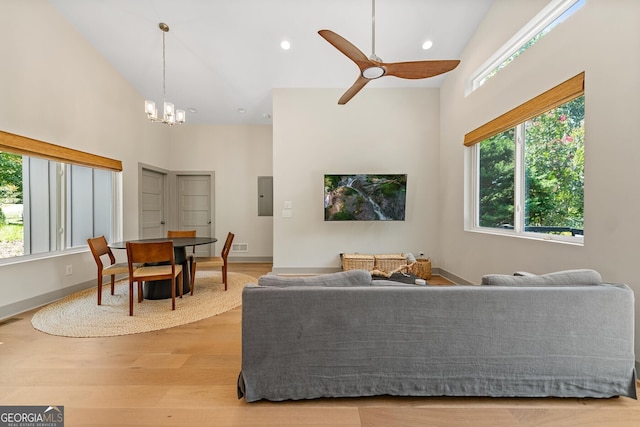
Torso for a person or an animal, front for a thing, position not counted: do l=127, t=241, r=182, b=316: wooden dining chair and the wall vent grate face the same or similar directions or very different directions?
very different directions

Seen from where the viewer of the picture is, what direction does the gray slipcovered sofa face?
facing away from the viewer

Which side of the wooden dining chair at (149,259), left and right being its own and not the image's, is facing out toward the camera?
back

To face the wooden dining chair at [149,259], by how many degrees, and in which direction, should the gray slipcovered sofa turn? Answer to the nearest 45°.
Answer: approximately 90° to its left

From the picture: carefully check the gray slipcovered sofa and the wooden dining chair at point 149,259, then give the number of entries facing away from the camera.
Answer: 2

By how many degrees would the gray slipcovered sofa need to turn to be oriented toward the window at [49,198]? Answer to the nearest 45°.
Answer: approximately 90° to its left

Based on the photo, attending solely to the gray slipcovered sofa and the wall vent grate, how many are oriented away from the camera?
1

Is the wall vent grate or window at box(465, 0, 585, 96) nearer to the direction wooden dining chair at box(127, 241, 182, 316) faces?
the wall vent grate

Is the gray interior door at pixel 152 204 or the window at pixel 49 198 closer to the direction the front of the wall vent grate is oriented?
the window

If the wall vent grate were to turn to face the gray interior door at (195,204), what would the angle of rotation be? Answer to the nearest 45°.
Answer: approximately 135° to its right
